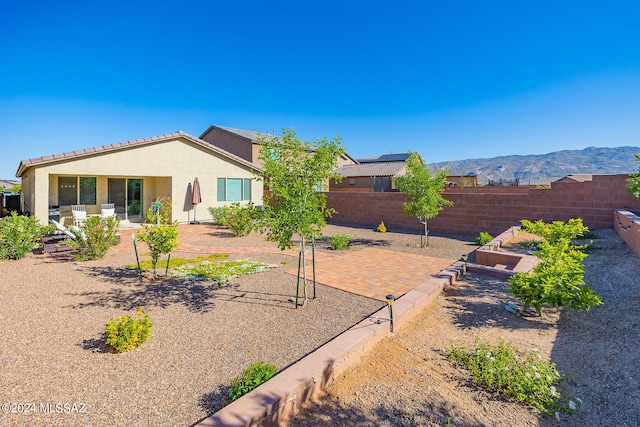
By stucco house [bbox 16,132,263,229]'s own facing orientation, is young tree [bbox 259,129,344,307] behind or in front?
behind

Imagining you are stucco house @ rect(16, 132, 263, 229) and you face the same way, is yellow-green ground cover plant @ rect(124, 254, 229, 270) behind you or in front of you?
behind

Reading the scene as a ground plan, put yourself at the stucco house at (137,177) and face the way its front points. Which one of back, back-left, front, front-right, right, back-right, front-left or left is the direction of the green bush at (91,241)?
back

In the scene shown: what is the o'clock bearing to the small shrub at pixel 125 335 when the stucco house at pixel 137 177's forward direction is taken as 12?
The small shrub is roughly at 6 o'clock from the stucco house.

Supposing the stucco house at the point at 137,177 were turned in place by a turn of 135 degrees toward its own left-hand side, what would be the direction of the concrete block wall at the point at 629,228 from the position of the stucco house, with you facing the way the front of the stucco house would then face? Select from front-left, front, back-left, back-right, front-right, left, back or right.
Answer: left

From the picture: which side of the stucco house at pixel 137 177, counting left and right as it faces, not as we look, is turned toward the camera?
back

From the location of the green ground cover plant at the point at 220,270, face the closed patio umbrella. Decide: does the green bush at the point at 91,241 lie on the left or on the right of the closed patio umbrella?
left
